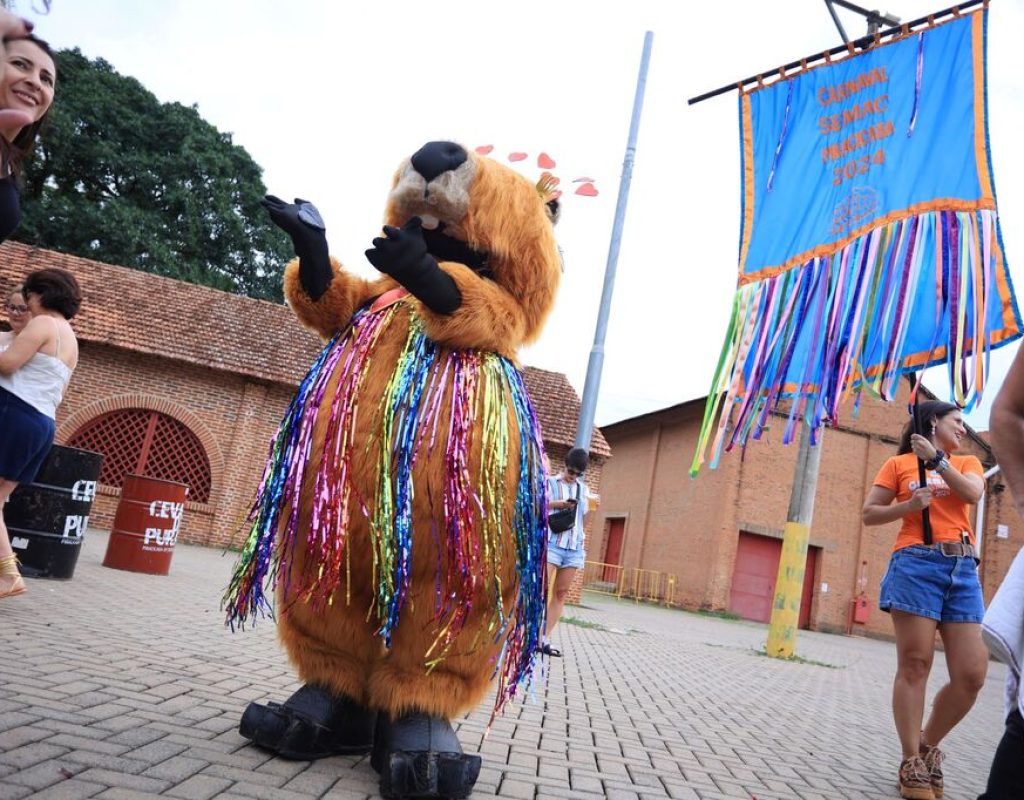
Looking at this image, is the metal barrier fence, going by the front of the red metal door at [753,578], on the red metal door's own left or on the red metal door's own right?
on the red metal door's own right

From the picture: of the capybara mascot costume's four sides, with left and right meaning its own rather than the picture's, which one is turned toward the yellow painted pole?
back

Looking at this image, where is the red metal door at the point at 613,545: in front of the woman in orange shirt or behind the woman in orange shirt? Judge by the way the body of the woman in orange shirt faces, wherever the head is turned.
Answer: behind

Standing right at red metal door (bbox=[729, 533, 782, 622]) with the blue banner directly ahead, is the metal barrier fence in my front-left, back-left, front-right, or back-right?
back-right

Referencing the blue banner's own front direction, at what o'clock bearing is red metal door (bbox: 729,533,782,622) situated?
The red metal door is roughly at 6 o'clock from the blue banner.

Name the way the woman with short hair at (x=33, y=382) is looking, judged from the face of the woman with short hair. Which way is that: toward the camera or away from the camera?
away from the camera

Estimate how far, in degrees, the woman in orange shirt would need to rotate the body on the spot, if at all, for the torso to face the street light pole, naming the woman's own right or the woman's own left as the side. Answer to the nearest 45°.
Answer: approximately 135° to the woman's own right

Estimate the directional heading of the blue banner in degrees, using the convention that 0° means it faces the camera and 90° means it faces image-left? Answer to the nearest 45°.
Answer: approximately 0°

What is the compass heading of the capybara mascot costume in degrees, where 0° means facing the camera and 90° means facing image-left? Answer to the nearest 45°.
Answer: approximately 45°

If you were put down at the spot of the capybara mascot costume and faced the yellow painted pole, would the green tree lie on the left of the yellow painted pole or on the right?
left

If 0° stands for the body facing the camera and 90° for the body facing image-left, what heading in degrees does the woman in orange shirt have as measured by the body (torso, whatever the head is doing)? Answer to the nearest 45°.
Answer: approximately 0°
